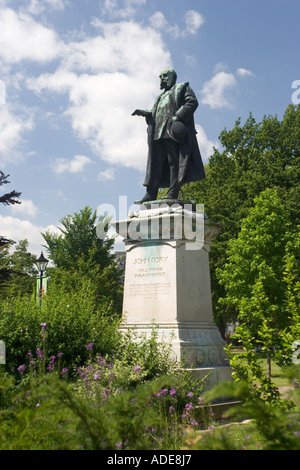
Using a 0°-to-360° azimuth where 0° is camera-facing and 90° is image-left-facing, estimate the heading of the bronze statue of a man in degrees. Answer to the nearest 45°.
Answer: approximately 45°

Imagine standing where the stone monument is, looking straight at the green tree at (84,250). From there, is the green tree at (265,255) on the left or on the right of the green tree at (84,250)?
right

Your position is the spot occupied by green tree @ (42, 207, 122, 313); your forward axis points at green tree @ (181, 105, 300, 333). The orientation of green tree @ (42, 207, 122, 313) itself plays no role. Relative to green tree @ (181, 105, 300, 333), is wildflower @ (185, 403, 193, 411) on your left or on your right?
right

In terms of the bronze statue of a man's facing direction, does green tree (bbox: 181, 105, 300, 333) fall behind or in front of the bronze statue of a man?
behind
